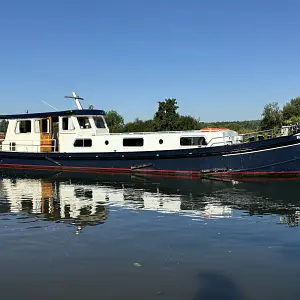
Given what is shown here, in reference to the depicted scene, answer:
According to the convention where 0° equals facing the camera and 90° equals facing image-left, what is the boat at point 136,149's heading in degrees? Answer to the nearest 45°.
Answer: approximately 270°
